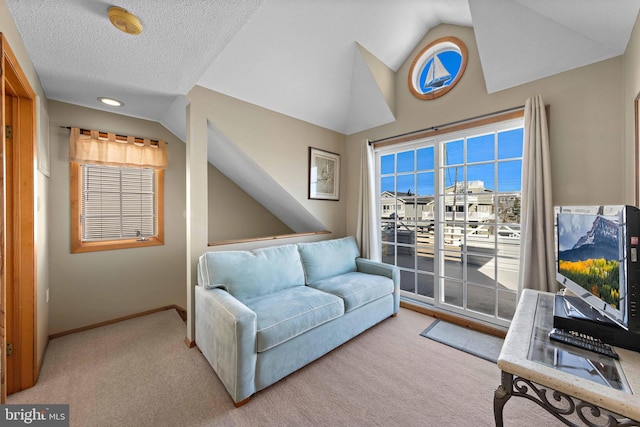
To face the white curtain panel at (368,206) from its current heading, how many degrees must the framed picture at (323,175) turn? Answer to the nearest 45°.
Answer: approximately 45° to its left

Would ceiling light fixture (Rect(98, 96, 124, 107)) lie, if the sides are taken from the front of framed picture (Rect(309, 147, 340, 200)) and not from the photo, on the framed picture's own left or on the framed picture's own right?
on the framed picture's own right

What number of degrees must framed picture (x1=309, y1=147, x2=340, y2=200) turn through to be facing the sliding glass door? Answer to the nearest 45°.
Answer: approximately 45° to its left

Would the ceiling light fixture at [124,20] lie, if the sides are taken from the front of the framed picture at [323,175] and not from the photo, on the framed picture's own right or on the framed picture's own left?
on the framed picture's own right

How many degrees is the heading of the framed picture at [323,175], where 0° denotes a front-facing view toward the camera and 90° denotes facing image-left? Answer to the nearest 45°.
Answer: approximately 315°

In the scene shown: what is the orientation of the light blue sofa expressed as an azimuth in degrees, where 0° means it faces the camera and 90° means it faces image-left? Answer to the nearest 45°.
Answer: approximately 315°

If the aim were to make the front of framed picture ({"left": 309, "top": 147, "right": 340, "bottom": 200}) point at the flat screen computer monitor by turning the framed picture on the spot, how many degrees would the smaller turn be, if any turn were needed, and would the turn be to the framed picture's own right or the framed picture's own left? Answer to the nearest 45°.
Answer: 0° — it already faces it
